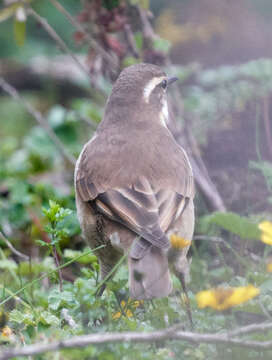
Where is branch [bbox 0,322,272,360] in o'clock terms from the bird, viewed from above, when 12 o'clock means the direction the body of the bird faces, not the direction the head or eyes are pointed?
The branch is roughly at 6 o'clock from the bird.

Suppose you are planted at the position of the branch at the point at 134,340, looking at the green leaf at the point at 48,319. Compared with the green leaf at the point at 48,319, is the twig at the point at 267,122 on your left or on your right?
right

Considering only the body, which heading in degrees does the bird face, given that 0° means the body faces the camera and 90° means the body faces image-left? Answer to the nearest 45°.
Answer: approximately 180°

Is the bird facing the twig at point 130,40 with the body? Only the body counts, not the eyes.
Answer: yes

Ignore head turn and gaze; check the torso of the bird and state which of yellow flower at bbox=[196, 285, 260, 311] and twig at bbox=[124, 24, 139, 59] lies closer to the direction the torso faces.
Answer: the twig

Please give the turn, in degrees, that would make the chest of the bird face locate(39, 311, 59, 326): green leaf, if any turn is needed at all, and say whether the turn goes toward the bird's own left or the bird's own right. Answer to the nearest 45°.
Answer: approximately 135° to the bird's own left
